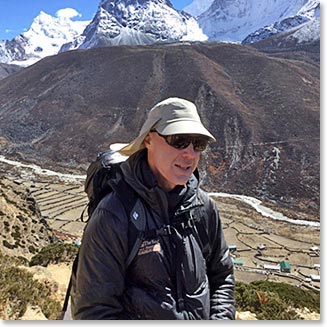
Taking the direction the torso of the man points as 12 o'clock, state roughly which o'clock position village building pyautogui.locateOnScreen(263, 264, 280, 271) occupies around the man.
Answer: The village building is roughly at 8 o'clock from the man.

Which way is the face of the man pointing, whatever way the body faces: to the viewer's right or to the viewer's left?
to the viewer's right

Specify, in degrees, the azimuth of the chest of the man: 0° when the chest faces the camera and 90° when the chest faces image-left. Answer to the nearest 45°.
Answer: approximately 315°

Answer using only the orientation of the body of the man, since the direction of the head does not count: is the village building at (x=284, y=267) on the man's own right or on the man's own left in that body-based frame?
on the man's own left
